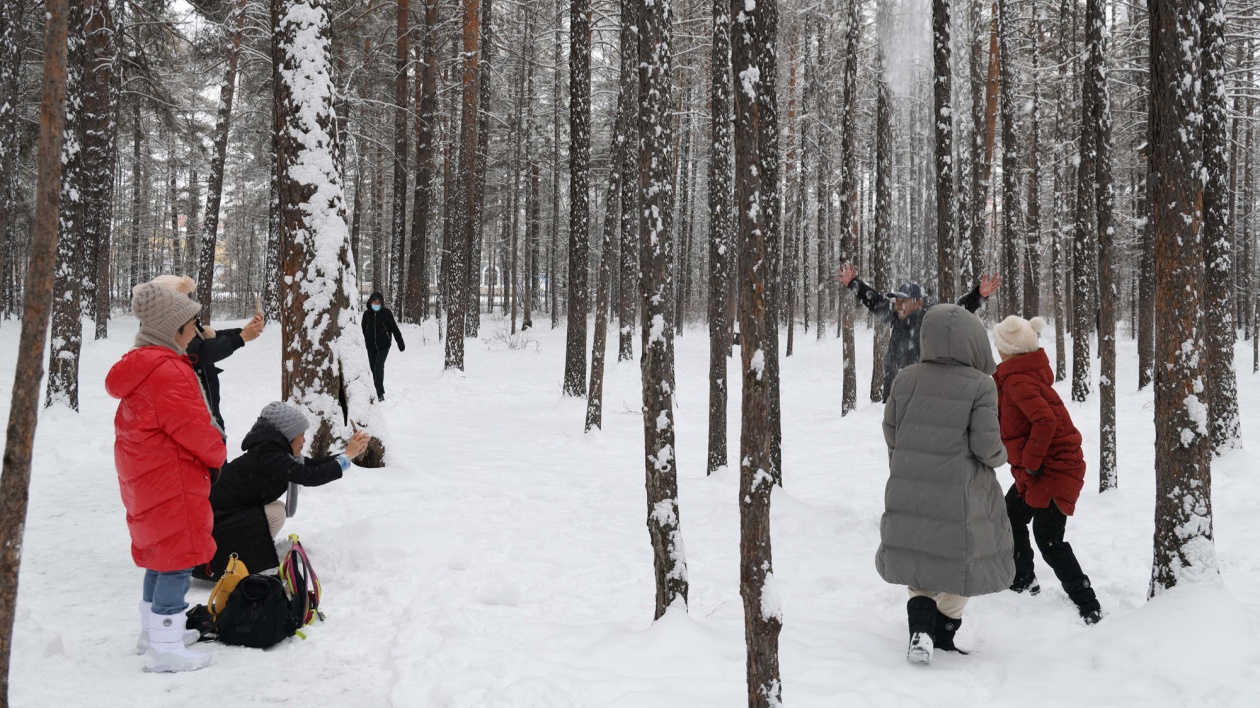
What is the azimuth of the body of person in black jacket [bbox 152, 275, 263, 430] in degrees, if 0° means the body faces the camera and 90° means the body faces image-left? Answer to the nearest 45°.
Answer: approximately 270°

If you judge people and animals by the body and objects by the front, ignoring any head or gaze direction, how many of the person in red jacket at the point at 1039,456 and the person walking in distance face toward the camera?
1

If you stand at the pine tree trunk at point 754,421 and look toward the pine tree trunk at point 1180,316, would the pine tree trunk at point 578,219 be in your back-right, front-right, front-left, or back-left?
front-left

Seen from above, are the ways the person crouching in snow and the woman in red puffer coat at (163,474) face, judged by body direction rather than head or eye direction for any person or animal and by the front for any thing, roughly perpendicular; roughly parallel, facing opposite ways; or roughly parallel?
roughly parallel

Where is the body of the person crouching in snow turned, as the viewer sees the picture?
to the viewer's right

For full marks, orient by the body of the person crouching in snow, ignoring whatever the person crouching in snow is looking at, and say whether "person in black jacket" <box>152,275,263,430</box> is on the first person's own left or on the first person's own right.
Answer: on the first person's own left

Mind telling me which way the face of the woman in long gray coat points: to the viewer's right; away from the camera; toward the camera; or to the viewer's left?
away from the camera

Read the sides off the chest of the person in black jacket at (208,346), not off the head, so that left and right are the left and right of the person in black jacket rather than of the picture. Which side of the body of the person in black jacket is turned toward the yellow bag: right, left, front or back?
right

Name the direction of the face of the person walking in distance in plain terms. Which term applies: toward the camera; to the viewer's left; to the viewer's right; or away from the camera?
toward the camera

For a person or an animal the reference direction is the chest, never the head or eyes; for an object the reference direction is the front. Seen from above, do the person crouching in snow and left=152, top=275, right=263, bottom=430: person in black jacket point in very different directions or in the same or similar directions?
same or similar directions

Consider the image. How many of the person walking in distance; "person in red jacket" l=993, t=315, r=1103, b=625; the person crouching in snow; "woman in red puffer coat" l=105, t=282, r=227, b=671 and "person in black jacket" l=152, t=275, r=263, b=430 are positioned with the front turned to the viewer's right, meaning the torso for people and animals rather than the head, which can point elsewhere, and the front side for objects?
3

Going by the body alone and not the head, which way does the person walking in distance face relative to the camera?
toward the camera
